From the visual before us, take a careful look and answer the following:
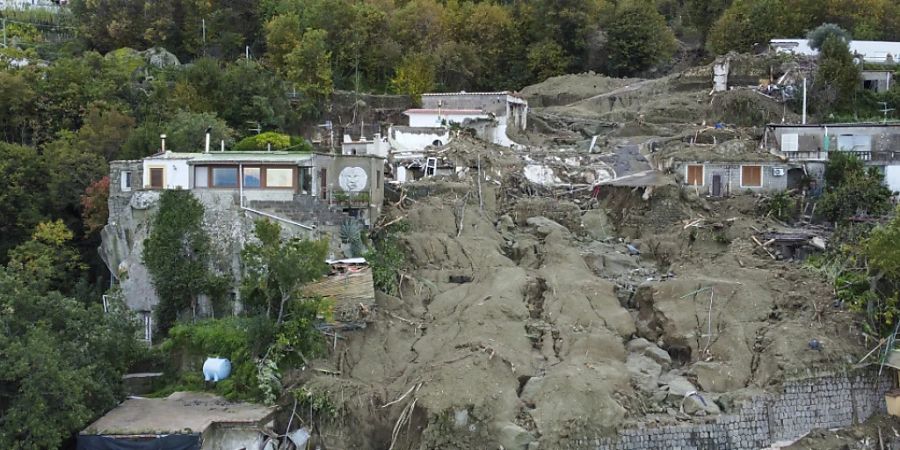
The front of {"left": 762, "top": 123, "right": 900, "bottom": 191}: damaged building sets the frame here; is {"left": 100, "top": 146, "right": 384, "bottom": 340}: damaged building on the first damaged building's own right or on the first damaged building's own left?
on the first damaged building's own right

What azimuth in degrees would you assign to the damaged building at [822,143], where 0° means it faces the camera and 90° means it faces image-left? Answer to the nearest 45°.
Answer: approximately 0°

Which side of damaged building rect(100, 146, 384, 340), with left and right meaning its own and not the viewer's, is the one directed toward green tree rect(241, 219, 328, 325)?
front

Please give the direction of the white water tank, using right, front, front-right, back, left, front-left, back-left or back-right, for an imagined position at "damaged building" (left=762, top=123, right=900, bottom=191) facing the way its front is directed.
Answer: front-right

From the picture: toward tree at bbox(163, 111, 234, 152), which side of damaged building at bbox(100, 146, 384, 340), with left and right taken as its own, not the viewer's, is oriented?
back

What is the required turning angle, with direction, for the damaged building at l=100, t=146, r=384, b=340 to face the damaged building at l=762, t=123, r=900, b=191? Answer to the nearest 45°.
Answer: approximately 90° to its left

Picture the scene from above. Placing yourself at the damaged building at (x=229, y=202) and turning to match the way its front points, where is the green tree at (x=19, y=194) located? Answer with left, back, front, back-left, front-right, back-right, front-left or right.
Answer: back-right

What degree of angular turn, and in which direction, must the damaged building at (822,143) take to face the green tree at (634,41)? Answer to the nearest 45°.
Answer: approximately 135° to its right

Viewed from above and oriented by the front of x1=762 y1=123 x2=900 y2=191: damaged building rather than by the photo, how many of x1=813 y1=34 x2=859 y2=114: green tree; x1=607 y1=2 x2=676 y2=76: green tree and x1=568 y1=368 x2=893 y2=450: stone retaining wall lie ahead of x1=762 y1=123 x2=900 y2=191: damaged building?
1

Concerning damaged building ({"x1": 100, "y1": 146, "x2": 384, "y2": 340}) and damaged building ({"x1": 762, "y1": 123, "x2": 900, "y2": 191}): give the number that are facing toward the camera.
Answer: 2

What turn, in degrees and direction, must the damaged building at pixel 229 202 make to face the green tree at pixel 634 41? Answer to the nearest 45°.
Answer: approximately 135° to its left

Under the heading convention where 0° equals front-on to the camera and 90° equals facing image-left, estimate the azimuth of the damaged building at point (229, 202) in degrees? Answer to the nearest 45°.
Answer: approximately 0°
